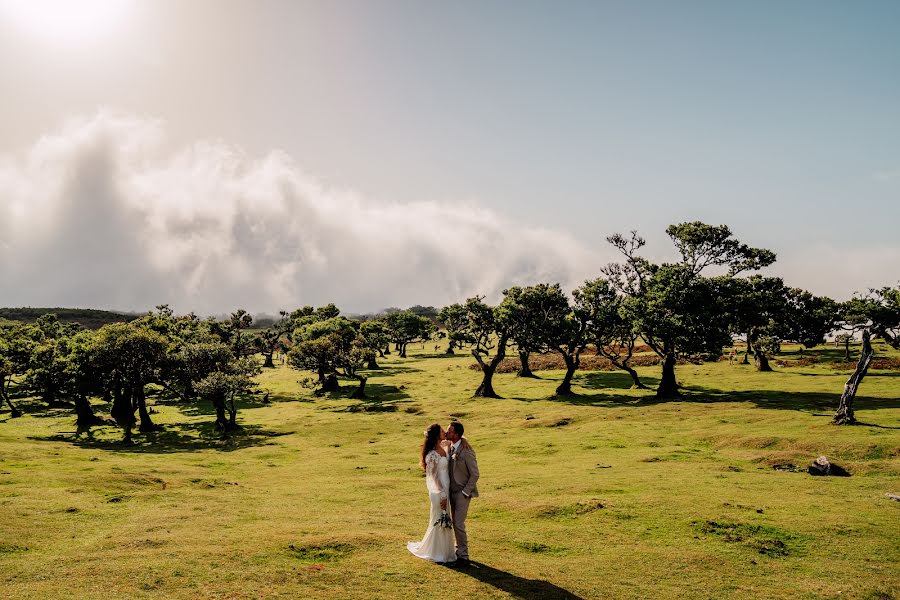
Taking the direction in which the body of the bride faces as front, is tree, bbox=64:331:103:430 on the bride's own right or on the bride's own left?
on the bride's own left

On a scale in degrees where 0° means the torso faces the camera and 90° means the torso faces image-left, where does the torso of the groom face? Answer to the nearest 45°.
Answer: approximately 45°

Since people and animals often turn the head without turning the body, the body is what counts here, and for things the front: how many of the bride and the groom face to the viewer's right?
1

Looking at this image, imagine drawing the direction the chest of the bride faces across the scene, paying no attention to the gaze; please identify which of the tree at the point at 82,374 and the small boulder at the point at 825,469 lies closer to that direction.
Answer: the small boulder

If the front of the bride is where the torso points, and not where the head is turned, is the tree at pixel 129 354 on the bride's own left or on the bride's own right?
on the bride's own left

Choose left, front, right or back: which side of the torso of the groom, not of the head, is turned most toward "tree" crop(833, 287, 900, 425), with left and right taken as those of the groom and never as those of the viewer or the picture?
back

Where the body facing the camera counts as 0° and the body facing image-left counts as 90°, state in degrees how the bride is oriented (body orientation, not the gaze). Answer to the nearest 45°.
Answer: approximately 270°

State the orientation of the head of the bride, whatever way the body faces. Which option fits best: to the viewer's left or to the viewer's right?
to the viewer's right

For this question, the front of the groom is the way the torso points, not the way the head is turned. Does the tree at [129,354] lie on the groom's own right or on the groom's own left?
on the groom's own right
